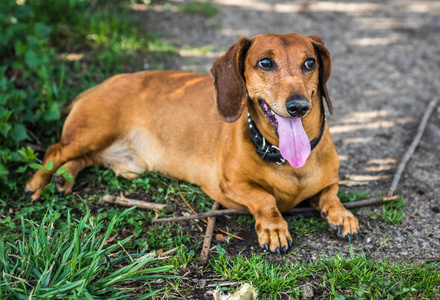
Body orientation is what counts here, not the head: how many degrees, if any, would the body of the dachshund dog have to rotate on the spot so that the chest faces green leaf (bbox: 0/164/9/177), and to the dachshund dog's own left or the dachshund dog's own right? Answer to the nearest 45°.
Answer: approximately 135° to the dachshund dog's own right

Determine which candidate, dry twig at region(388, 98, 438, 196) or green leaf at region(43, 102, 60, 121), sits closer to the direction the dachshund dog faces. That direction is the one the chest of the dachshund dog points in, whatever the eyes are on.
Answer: the dry twig

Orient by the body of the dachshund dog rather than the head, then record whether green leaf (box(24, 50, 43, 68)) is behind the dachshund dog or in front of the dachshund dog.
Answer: behind

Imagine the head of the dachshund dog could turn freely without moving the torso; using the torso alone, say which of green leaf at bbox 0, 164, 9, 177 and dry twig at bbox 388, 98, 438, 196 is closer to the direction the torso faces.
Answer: the dry twig

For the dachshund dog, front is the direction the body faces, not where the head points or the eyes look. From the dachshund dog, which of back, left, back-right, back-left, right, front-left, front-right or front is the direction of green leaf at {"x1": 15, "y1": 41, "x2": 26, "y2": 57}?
back

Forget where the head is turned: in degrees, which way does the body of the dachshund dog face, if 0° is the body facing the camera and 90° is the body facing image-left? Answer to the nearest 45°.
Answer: approximately 315°

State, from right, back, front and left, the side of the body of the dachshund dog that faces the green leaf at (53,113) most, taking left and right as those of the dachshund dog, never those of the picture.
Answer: back
